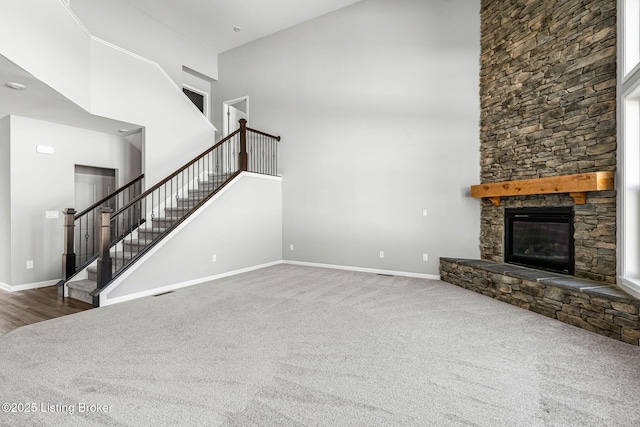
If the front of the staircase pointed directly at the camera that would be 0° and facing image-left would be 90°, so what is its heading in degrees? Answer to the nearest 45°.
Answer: approximately 45°

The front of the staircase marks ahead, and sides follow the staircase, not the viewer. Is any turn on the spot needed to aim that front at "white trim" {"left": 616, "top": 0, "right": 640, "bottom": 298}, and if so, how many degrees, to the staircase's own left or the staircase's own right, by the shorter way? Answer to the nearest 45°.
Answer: approximately 90° to the staircase's own left

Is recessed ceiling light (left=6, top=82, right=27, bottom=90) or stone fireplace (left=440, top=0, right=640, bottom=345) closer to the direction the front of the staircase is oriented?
the recessed ceiling light

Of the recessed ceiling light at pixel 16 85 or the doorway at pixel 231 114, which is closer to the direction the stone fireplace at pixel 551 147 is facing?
the recessed ceiling light

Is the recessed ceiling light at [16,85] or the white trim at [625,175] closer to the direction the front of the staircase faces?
the recessed ceiling light
